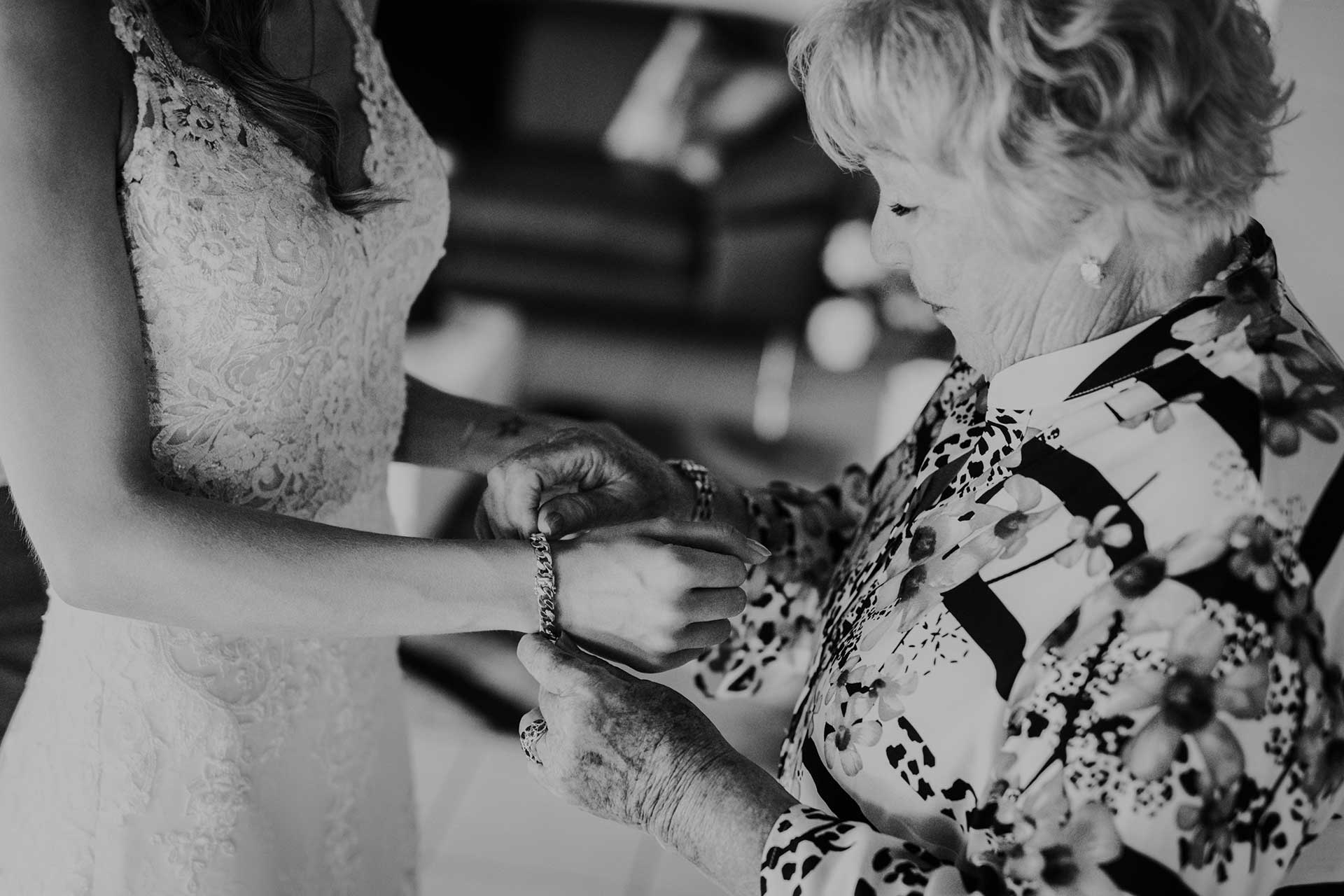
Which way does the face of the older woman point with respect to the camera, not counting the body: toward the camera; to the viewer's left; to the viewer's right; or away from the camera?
to the viewer's left

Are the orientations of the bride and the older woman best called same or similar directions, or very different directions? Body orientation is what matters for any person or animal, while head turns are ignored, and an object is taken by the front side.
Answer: very different directions

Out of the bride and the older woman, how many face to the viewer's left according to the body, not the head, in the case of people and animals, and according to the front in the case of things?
1

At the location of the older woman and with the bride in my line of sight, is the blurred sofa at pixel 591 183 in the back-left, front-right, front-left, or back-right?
front-right

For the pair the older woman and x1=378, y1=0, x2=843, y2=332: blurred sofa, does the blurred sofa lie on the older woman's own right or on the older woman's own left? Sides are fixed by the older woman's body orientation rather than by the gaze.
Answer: on the older woman's own right

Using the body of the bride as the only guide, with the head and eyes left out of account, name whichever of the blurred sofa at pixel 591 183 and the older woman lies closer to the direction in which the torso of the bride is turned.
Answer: the older woman

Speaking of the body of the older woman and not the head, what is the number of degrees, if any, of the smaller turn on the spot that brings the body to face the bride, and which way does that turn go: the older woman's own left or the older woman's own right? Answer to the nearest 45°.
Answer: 0° — they already face them

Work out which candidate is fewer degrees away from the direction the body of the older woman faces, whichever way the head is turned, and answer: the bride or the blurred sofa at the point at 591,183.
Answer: the bride

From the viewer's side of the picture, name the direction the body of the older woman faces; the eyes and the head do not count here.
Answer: to the viewer's left

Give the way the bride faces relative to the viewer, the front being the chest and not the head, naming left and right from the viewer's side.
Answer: facing the viewer and to the right of the viewer

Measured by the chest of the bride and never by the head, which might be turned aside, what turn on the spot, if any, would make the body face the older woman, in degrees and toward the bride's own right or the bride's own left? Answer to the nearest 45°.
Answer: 0° — they already face them
